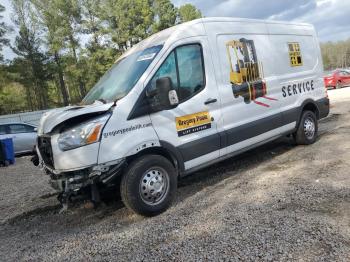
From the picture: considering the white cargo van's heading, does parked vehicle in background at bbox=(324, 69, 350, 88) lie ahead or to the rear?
to the rear

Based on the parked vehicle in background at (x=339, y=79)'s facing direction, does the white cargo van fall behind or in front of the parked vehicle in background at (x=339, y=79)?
in front

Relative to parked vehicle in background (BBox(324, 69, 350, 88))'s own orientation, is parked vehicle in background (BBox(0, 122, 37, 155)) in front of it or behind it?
in front

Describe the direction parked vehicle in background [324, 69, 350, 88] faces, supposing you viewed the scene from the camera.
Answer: facing the viewer and to the left of the viewer

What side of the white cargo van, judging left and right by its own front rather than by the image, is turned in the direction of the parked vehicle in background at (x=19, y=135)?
right

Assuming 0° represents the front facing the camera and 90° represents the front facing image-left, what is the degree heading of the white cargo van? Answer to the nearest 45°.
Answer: approximately 45°

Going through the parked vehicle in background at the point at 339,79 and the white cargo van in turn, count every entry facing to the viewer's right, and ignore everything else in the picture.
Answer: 0

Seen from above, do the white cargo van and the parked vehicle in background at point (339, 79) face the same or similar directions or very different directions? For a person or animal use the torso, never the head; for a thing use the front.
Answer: same or similar directions
